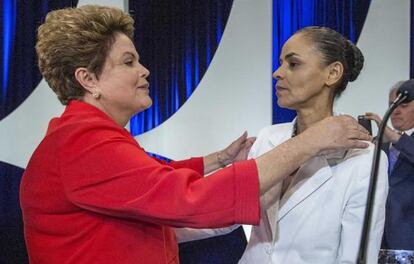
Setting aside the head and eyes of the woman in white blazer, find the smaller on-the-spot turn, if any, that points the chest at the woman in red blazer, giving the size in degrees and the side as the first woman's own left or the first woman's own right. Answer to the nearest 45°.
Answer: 0° — they already face them

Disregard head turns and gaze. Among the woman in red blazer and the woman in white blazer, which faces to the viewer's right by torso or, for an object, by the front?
the woman in red blazer

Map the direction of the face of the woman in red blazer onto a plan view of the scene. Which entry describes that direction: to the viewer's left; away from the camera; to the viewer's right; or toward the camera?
to the viewer's right

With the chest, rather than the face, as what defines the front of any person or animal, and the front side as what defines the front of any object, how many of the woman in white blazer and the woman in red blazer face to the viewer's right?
1

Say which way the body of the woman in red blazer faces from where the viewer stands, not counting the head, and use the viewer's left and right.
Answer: facing to the right of the viewer

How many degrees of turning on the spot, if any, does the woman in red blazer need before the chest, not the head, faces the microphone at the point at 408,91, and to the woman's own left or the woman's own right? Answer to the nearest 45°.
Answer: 0° — they already face it

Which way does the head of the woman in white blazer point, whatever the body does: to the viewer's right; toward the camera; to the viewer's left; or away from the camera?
to the viewer's left

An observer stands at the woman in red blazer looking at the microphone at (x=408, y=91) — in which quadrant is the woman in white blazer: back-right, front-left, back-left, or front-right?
front-left

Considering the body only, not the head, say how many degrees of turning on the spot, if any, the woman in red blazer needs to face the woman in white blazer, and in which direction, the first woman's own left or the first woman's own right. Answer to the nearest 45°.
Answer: approximately 45° to the first woman's own left
